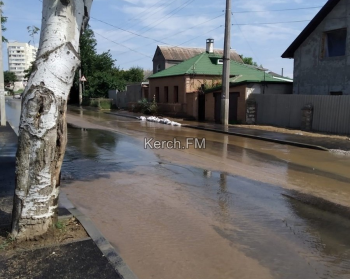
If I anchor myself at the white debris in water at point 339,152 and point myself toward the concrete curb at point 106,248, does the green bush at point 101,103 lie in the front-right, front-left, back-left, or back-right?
back-right

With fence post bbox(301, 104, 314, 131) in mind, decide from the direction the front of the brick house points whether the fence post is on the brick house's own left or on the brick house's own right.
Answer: on the brick house's own left

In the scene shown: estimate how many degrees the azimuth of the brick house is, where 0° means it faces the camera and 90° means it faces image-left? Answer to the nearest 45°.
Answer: approximately 45°

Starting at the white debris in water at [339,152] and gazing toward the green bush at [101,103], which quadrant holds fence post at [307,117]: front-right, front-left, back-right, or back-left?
front-right

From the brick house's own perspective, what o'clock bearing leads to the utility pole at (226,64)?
The utility pole is roughly at 10 o'clock from the brick house.

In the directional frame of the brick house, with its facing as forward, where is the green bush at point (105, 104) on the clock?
The green bush is roughly at 3 o'clock from the brick house.

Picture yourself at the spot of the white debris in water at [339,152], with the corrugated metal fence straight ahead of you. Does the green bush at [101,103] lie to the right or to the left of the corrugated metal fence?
left

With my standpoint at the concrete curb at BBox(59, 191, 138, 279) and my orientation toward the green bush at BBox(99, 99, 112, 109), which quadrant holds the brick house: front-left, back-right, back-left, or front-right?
front-right
